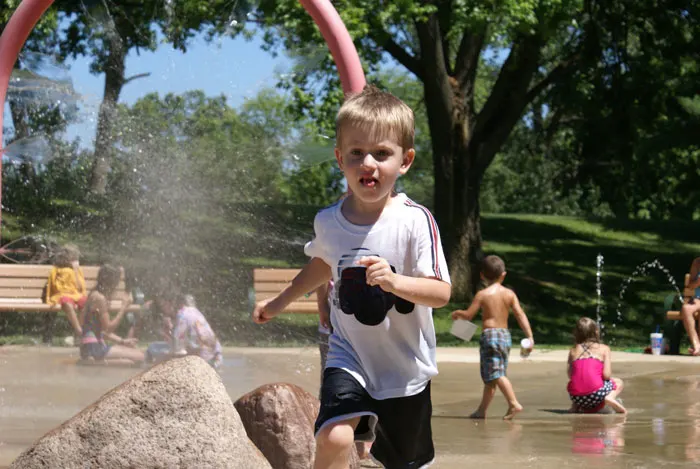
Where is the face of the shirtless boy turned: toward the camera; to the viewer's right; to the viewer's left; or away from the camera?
away from the camera

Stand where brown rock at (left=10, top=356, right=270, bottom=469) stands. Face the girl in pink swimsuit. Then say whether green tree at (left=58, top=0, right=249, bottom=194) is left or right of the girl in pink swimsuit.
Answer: left

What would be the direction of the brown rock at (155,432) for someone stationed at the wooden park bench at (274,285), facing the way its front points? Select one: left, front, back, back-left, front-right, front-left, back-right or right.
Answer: front

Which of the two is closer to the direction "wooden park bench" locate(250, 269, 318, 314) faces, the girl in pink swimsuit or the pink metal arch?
the pink metal arch

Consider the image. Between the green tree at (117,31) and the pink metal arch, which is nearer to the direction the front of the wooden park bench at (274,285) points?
the pink metal arch

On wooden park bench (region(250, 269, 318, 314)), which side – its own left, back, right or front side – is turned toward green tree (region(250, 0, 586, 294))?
back

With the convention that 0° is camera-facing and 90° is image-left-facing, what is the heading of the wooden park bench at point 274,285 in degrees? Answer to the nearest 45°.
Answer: approximately 0°

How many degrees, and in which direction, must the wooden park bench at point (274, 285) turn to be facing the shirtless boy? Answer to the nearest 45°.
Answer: approximately 45° to its left

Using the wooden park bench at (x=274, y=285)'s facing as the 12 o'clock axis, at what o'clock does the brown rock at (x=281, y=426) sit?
The brown rock is roughly at 12 o'clock from the wooden park bench.

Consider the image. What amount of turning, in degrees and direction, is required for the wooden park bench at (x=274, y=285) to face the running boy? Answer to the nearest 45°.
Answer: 0° — it already faces them

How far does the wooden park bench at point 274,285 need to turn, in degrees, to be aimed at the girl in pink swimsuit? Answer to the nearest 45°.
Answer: approximately 45° to its left

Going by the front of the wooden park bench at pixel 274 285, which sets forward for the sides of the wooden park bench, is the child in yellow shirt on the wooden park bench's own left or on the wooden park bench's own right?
on the wooden park bench's own right

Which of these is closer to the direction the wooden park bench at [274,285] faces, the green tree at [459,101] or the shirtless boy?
the shirtless boy

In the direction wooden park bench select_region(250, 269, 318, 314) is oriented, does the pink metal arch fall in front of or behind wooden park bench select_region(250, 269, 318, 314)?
in front
